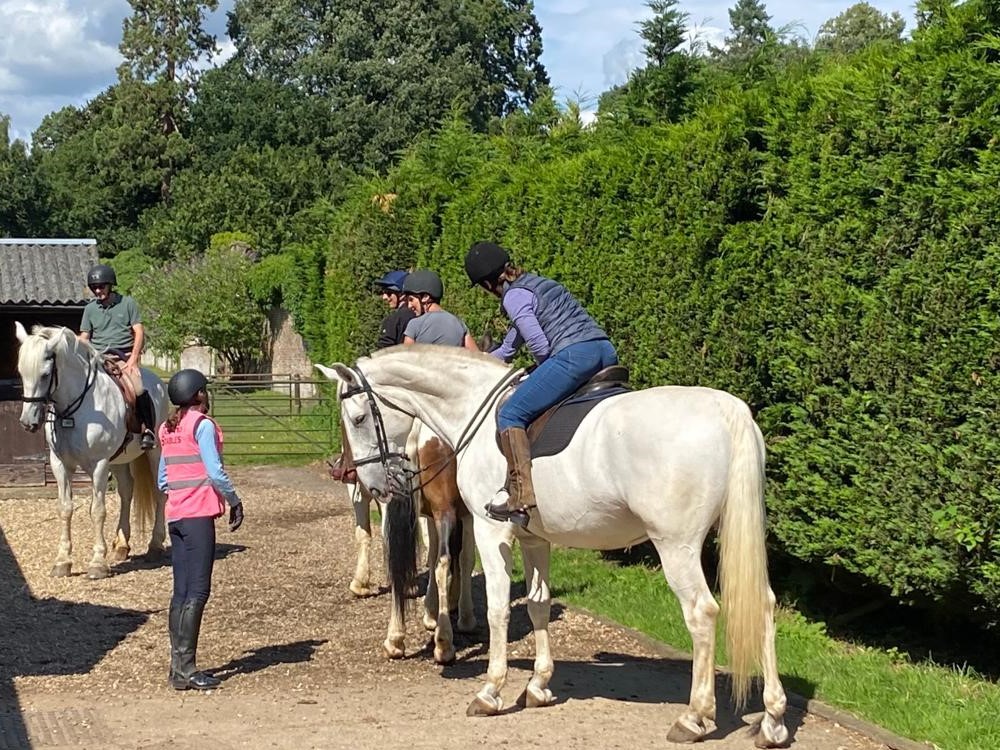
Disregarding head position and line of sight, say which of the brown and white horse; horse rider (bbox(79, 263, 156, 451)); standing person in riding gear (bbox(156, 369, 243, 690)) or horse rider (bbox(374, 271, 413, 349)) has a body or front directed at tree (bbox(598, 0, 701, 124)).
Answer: standing person in riding gear (bbox(156, 369, 243, 690))

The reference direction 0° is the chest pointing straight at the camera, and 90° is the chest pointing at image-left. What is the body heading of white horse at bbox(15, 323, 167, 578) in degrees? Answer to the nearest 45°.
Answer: approximately 45°

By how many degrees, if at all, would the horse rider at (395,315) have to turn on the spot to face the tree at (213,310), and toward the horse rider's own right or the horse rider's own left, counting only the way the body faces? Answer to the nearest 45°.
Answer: approximately 135° to the horse rider's own right

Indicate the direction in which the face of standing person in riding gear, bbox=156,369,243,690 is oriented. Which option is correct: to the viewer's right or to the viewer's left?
to the viewer's right

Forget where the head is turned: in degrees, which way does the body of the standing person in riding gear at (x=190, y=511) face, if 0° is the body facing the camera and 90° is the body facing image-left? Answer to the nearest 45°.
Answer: approximately 225°

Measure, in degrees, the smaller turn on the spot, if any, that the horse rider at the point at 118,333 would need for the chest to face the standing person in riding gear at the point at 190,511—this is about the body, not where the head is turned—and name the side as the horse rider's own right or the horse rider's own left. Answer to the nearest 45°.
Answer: approximately 45° to the horse rider's own left
